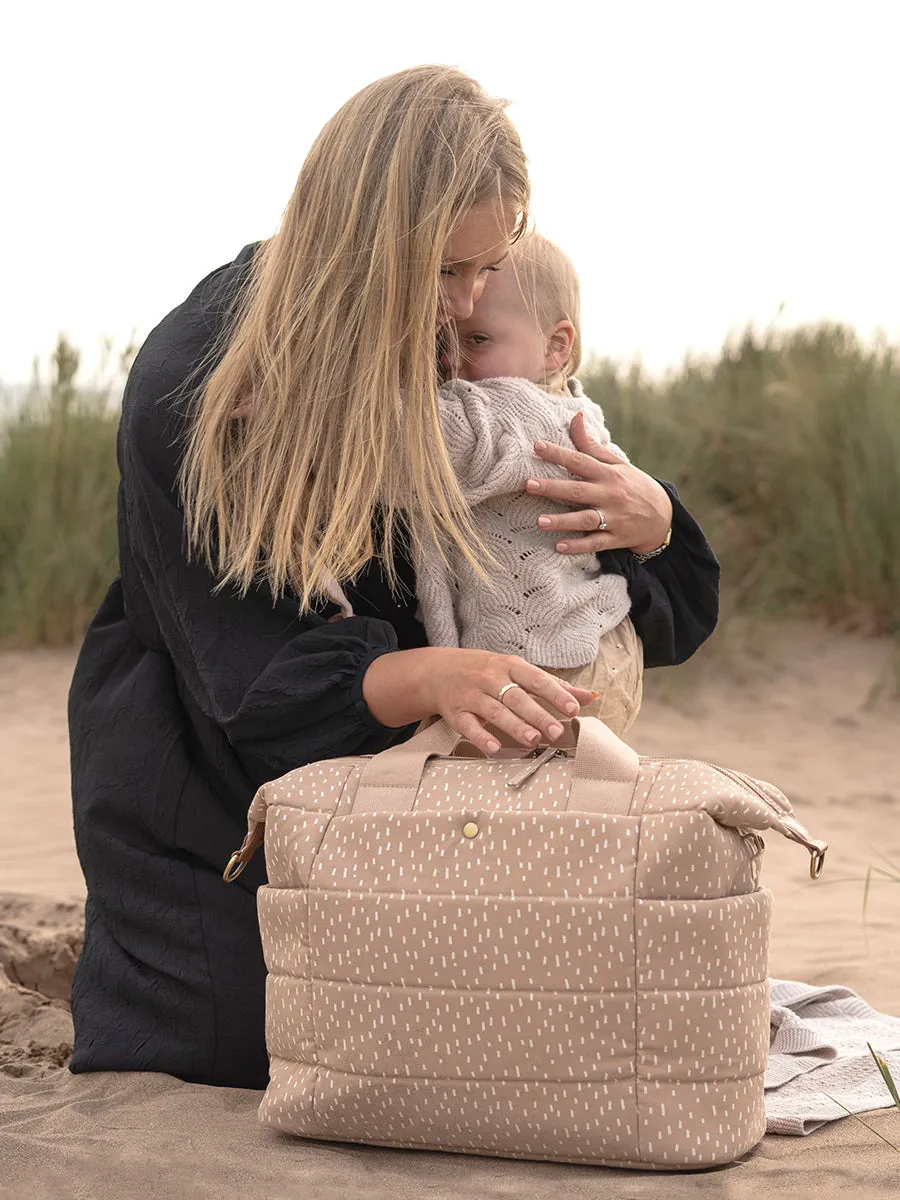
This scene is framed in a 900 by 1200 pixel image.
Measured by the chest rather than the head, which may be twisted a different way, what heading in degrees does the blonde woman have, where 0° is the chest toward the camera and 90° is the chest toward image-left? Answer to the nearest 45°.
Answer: approximately 270°

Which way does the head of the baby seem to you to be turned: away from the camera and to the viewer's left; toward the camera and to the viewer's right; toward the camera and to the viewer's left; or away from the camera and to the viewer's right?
toward the camera and to the viewer's left

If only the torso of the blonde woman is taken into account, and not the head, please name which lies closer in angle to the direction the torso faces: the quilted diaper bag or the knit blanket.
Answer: the knit blanket

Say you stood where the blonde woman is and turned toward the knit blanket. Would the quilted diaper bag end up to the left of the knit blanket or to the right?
right

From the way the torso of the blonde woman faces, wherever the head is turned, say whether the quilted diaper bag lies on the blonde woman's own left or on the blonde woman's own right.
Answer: on the blonde woman's own right

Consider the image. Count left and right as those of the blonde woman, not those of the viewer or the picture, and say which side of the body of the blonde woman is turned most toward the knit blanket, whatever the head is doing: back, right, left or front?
front
